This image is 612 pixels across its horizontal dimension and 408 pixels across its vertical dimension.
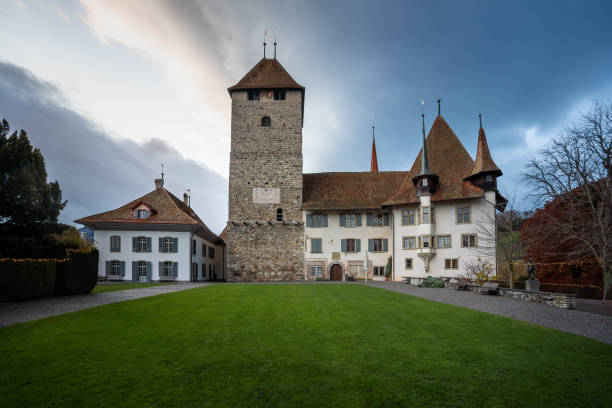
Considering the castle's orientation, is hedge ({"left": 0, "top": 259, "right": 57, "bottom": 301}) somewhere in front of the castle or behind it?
in front

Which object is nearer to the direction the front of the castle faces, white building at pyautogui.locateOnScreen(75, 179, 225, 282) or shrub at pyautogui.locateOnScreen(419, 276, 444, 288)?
the shrub

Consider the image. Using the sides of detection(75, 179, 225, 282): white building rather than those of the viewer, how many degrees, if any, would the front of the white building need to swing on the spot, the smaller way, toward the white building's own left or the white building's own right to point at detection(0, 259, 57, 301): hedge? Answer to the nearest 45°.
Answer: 0° — it already faces it

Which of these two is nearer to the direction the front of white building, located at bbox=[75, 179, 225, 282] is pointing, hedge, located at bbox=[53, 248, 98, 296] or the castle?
the hedge

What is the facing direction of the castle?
toward the camera

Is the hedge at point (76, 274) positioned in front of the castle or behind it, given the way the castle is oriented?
in front

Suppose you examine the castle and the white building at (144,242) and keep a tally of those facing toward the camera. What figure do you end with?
2

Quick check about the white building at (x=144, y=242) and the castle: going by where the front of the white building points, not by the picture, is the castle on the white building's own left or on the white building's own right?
on the white building's own left

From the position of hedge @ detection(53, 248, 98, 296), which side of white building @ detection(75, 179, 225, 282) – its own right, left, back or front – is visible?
front

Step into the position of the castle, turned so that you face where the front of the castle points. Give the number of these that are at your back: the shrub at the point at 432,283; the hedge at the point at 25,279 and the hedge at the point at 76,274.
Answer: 0

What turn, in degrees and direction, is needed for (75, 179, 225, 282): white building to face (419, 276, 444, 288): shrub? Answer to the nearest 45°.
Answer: approximately 45° to its left

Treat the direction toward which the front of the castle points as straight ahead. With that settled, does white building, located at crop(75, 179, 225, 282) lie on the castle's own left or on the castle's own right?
on the castle's own right
